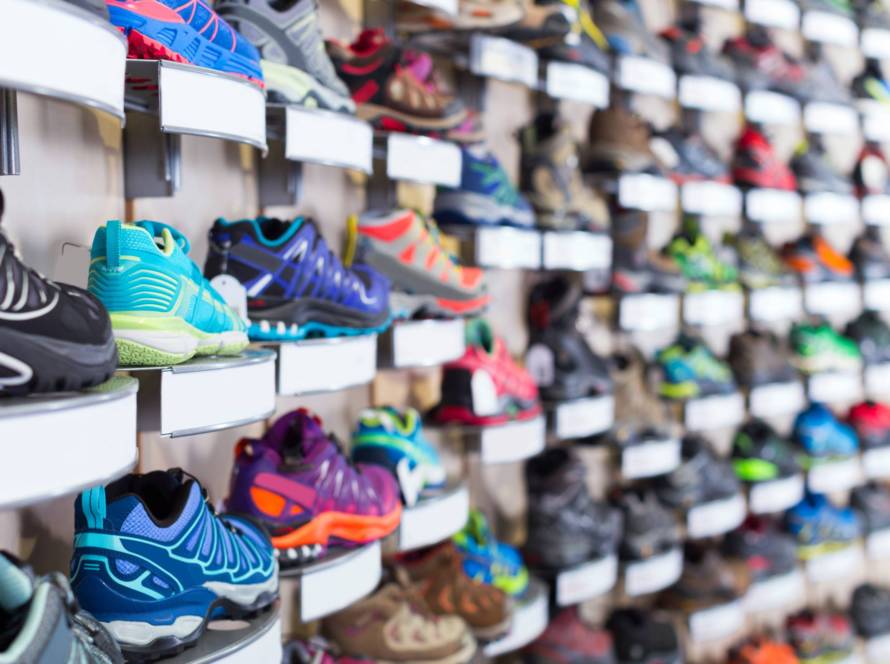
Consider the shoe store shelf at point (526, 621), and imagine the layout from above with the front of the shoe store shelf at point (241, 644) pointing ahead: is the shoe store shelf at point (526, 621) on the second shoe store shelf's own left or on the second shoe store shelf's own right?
on the second shoe store shelf's own left

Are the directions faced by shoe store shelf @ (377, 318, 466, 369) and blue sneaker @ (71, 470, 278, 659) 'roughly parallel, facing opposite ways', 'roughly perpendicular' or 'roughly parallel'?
roughly perpendicular

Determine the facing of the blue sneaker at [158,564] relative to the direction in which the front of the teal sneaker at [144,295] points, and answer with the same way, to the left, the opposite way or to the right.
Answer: the same way

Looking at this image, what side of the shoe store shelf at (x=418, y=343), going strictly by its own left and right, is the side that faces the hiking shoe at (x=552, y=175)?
left

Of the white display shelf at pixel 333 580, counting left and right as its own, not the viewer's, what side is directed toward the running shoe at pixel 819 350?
left

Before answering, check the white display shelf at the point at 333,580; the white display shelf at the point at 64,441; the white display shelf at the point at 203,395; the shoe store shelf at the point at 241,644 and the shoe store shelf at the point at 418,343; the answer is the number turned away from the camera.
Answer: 0

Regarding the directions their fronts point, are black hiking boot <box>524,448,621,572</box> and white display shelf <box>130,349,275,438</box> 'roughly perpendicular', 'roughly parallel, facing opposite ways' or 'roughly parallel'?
roughly perpendicular

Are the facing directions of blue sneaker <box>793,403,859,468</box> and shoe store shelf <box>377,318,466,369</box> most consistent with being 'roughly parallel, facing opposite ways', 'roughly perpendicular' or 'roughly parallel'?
roughly perpendicular

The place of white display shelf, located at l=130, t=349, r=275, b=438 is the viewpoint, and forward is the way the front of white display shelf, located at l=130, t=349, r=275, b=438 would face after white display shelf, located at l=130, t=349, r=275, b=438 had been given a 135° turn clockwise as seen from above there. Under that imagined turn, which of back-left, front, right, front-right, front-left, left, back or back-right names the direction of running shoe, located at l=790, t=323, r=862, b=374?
back-right

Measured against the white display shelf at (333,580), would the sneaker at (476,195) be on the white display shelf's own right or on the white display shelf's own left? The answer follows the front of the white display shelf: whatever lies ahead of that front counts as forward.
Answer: on the white display shelf's own left

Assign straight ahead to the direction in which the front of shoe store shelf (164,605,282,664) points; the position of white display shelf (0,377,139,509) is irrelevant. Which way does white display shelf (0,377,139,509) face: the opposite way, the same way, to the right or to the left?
the same way
